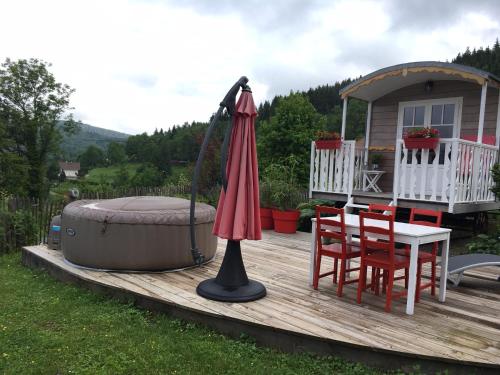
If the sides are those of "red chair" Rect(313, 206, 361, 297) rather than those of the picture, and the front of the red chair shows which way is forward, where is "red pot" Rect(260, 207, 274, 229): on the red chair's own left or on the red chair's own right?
on the red chair's own left

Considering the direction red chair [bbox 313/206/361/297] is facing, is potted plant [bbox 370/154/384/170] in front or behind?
in front

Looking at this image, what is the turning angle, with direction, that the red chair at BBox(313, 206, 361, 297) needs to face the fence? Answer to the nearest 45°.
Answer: approximately 135° to its left

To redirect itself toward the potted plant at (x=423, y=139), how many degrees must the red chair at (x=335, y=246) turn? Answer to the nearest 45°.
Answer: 0° — it already faces it

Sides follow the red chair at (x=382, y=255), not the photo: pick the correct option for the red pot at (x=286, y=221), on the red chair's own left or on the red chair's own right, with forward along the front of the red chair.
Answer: on the red chair's own left

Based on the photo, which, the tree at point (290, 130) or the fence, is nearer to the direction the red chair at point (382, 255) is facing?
the tree

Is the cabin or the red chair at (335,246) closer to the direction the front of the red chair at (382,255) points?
the cabin

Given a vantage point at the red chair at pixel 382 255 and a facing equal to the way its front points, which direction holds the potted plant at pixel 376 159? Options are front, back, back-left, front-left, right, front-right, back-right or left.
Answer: front-left

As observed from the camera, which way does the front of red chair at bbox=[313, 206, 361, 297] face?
facing away from the viewer and to the right of the viewer

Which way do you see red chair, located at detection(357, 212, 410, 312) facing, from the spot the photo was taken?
facing away from the viewer and to the right of the viewer

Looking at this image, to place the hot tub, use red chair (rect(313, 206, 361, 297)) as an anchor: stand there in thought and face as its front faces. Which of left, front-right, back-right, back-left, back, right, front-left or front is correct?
back-left

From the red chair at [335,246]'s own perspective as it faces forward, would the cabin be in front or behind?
in front

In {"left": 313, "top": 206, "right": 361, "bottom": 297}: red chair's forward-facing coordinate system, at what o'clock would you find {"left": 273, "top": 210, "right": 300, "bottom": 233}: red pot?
The red pot is roughly at 10 o'clock from the red chair.

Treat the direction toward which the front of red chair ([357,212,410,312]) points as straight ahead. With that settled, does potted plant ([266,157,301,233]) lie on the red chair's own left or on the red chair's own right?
on the red chair's own left

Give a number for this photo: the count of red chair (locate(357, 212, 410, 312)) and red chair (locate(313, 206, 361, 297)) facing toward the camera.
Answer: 0
